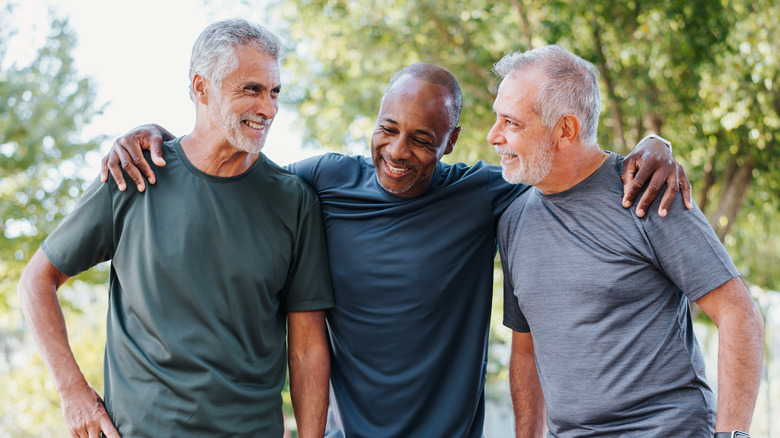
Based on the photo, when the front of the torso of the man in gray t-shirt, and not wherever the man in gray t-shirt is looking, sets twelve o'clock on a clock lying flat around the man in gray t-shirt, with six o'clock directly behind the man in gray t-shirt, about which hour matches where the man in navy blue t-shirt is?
The man in navy blue t-shirt is roughly at 2 o'clock from the man in gray t-shirt.

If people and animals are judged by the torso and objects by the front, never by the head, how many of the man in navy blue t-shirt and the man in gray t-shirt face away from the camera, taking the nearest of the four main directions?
0

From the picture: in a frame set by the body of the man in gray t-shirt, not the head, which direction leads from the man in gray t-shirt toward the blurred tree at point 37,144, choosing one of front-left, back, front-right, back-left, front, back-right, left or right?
right

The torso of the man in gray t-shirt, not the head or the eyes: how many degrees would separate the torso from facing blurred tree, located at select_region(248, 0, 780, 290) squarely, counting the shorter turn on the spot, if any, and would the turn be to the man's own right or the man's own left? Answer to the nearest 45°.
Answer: approximately 135° to the man's own right

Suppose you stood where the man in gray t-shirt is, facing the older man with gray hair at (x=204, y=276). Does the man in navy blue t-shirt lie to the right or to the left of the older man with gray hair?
right

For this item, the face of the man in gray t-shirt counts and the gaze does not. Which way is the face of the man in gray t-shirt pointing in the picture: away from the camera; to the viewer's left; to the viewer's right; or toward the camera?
to the viewer's left

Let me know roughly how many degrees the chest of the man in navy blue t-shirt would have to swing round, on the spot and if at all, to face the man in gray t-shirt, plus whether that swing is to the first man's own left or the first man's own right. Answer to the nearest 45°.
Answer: approximately 45° to the first man's own left

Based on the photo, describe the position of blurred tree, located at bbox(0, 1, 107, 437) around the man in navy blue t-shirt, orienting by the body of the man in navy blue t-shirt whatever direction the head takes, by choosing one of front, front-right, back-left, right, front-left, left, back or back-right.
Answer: back-right

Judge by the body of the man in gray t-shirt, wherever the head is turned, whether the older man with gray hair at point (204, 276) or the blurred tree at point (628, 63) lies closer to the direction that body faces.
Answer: the older man with gray hair

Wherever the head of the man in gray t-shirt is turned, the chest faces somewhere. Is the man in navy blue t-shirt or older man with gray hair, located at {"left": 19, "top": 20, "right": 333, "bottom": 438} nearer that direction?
the older man with gray hair

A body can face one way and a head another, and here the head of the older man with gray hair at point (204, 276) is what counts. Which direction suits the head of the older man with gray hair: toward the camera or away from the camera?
toward the camera

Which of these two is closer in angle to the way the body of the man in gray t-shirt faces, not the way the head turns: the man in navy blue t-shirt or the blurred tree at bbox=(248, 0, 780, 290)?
the man in navy blue t-shirt

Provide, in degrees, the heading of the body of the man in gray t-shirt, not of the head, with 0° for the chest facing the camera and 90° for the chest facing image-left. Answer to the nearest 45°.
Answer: approximately 45°

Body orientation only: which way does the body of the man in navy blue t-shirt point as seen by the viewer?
toward the camera

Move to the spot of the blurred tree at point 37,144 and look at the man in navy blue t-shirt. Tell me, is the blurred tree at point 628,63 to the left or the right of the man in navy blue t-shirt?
left
